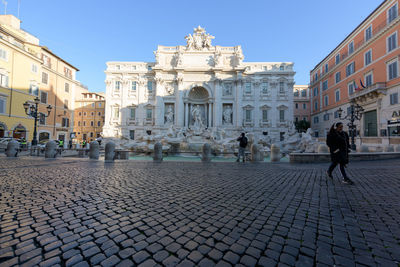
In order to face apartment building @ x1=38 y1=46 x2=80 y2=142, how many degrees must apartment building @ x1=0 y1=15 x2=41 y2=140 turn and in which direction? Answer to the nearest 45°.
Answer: approximately 90° to its left

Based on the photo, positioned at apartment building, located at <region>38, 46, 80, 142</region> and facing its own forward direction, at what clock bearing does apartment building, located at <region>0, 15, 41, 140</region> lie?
apartment building, located at <region>0, 15, 41, 140</region> is roughly at 3 o'clock from apartment building, located at <region>38, 46, 80, 142</region>.

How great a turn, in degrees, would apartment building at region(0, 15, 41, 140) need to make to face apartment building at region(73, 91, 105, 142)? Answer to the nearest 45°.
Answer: approximately 90° to its left

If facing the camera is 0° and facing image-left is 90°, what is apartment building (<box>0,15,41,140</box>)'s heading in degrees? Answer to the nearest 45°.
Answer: approximately 315°

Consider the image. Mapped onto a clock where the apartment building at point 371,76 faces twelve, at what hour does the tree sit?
The tree is roughly at 3 o'clock from the apartment building.

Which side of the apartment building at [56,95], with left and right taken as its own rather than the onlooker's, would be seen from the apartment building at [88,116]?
left
